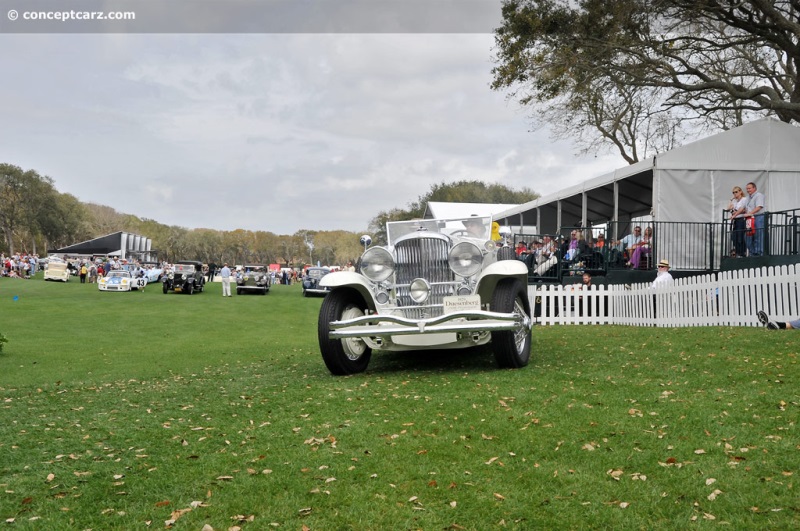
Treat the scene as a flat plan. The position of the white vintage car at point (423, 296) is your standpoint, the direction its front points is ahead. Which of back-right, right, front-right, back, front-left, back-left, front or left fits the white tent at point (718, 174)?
back-left

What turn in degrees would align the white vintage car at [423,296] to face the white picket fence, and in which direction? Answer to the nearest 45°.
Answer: approximately 135° to its left

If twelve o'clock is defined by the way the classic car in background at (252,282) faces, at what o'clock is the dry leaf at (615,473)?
The dry leaf is roughly at 12 o'clock from the classic car in background.

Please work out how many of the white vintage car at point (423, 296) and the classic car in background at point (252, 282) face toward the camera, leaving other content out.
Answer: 2

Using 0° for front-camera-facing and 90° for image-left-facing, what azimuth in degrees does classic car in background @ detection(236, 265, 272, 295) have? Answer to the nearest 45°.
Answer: approximately 0°

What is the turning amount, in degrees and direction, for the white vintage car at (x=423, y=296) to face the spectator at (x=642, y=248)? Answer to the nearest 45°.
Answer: approximately 135° to its left

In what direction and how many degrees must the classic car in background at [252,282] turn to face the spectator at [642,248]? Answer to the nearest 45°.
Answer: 0° — it already faces them

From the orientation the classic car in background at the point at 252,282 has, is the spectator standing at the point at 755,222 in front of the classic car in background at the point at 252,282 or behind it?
in front

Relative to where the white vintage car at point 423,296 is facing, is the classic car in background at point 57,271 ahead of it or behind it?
behind

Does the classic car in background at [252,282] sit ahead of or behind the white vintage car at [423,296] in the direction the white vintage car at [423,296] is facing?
behind

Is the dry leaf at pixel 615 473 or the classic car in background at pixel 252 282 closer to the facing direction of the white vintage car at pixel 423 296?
the dry leaf
